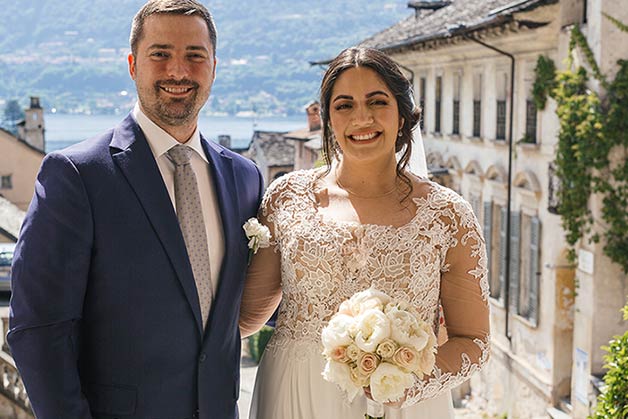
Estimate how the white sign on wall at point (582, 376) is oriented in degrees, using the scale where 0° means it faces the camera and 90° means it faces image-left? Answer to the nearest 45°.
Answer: approximately 45°

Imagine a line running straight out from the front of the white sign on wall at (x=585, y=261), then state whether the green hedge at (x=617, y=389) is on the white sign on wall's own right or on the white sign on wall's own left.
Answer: on the white sign on wall's own left

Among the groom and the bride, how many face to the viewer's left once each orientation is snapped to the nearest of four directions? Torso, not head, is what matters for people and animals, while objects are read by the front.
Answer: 0

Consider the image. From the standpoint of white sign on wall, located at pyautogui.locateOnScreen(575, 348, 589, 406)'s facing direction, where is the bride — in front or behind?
in front

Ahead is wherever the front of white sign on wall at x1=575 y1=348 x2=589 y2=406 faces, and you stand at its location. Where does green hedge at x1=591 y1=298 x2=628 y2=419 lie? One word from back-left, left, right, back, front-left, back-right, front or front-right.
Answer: front-left

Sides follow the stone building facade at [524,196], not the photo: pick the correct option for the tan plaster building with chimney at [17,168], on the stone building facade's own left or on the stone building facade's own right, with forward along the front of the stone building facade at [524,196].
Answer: on the stone building facade's own right

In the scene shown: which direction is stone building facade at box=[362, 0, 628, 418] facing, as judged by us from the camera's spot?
facing the viewer and to the left of the viewer

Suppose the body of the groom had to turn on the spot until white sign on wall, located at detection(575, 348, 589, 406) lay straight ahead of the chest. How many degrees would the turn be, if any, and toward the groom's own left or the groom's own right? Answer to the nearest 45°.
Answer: approximately 90° to the groom's own left
